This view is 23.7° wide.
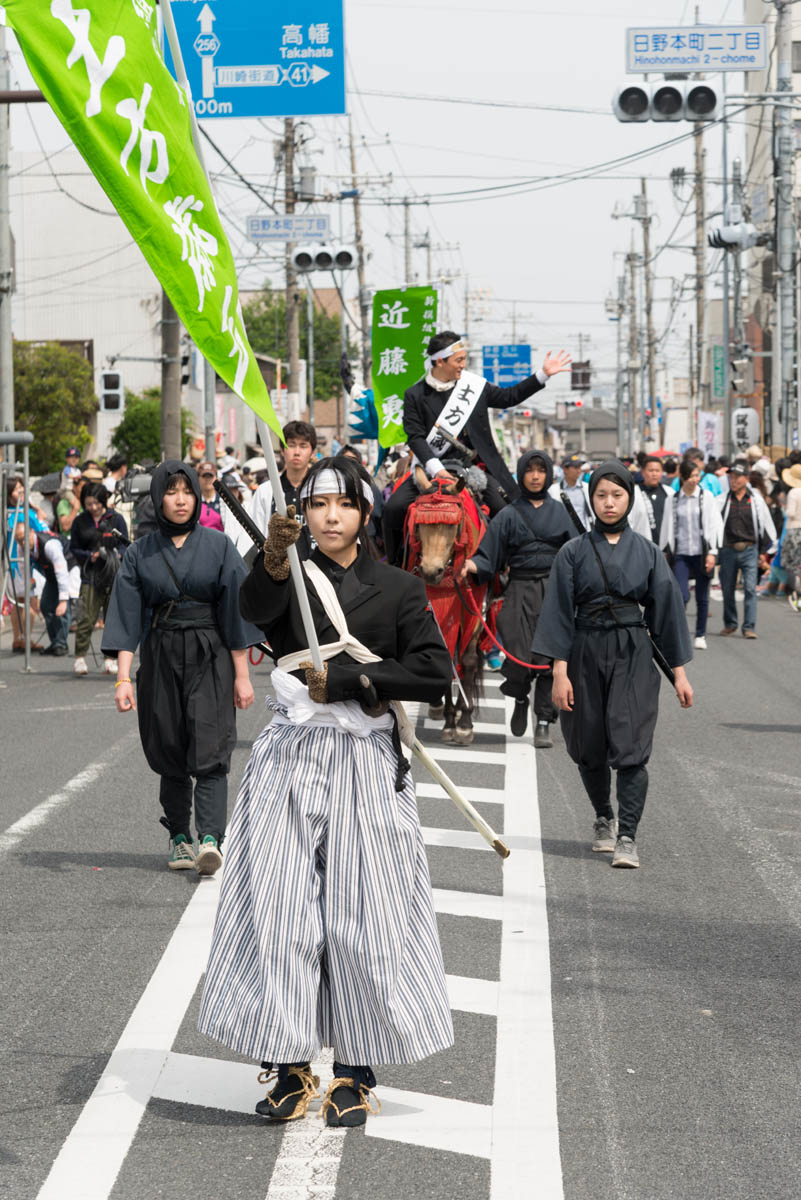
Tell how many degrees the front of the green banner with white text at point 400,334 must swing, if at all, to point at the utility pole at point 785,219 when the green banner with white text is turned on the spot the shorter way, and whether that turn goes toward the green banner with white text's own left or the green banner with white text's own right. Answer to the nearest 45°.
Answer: approximately 135° to the green banner with white text's own left

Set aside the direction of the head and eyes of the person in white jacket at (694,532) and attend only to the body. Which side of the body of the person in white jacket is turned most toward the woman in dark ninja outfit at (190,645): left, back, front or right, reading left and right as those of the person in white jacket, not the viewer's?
front

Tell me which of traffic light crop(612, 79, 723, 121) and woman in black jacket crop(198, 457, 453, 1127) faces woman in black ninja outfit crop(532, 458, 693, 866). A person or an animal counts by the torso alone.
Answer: the traffic light

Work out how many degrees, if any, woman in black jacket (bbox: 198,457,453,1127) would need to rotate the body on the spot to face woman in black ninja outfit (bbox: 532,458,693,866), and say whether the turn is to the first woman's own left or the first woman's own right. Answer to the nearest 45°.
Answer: approximately 180°

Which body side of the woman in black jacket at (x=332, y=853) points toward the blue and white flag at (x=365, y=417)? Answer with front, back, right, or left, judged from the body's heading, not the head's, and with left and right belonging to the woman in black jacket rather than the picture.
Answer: back

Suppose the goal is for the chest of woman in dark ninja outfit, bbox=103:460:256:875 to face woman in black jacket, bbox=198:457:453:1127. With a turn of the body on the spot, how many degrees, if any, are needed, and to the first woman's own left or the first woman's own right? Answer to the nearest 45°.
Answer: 0° — they already face them

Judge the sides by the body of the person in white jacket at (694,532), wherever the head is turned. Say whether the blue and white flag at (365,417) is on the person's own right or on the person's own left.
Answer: on the person's own right

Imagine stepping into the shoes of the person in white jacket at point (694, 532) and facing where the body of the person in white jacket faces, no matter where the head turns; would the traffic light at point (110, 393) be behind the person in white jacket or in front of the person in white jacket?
behind

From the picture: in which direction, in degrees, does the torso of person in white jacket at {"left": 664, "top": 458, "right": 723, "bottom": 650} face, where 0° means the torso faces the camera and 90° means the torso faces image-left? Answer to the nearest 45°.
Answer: approximately 0°

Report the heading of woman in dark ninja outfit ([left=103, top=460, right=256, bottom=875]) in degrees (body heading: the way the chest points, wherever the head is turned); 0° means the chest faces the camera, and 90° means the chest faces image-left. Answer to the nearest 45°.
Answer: approximately 0°
